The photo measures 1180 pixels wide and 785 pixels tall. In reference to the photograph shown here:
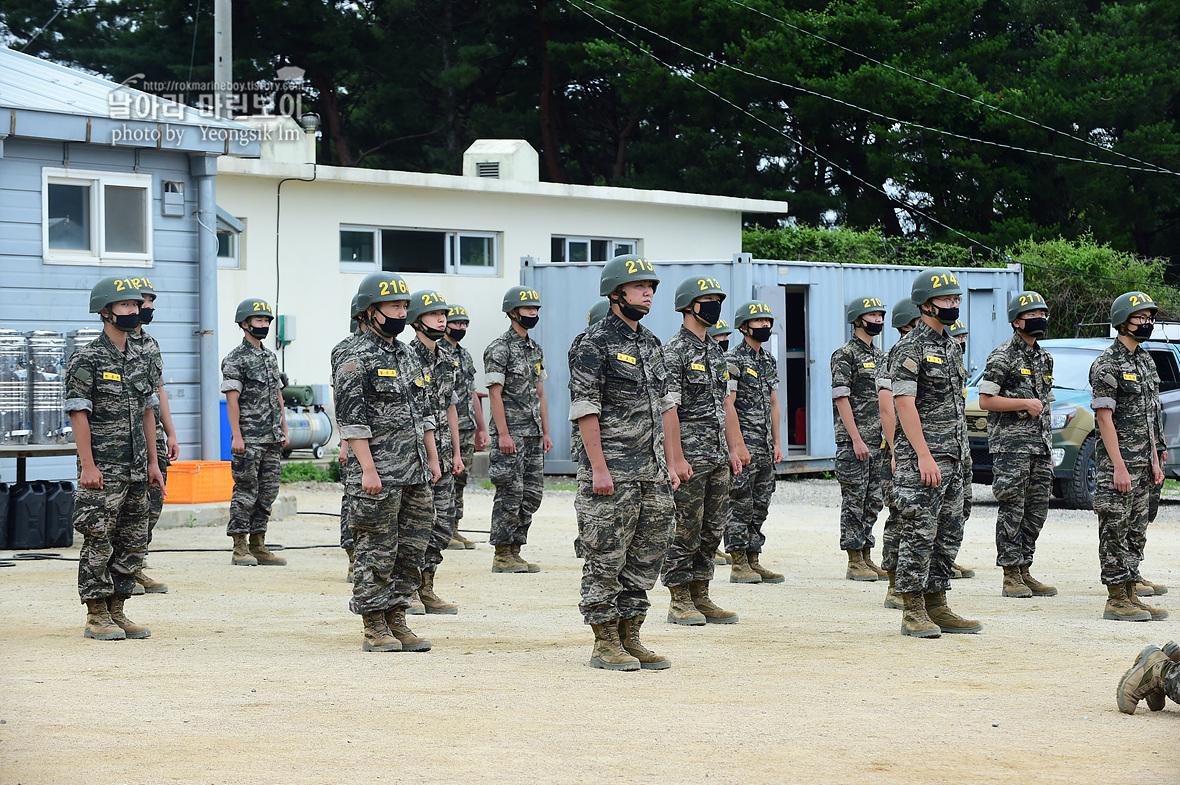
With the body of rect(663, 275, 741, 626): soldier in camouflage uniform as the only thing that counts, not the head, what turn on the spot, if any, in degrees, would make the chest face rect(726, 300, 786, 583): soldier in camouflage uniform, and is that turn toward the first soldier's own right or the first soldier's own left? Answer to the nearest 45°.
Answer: approximately 135° to the first soldier's own left

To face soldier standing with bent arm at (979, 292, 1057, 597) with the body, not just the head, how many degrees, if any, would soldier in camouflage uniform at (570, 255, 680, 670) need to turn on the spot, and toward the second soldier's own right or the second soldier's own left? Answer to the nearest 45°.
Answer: approximately 90° to the second soldier's own left

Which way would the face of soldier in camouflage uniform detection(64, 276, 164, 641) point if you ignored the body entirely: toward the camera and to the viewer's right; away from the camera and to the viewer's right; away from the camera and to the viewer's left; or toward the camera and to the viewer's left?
toward the camera and to the viewer's right

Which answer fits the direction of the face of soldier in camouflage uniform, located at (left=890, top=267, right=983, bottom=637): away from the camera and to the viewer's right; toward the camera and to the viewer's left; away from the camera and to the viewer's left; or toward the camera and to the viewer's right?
toward the camera and to the viewer's right

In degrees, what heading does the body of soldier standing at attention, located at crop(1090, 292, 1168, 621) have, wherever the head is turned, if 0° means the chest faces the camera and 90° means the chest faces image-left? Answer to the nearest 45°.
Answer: approximately 315°

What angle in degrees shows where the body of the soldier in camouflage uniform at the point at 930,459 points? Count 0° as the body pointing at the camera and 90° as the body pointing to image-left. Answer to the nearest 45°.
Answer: approximately 315°

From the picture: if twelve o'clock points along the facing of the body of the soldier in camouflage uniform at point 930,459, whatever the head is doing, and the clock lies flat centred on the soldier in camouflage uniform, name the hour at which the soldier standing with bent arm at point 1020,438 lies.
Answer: The soldier standing with bent arm is roughly at 8 o'clock from the soldier in camouflage uniform.

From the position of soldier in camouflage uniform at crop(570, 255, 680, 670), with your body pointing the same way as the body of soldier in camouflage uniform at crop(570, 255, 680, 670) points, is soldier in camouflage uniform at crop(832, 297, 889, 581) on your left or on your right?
on your left

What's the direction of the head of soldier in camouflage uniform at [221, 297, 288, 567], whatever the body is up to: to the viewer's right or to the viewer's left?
to the viewer's right
